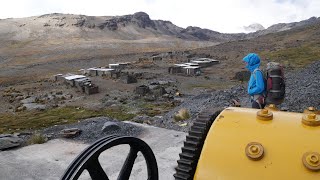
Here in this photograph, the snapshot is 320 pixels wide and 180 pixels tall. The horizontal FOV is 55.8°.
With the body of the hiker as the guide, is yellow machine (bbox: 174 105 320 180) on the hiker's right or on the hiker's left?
on the hiker's left

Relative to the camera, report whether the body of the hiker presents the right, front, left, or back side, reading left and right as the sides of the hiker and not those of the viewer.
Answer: left

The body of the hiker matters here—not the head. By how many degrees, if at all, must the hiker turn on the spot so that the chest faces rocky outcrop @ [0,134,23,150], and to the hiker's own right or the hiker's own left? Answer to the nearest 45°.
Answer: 0° — they already face it
